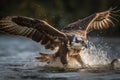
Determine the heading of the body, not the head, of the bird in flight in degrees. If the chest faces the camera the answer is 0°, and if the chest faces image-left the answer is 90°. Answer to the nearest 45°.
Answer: approximately 315°
